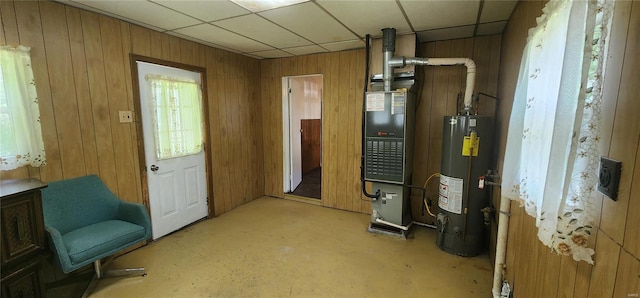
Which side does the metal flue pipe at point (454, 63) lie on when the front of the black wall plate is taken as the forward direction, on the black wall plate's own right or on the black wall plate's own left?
on the black wall plate's own right

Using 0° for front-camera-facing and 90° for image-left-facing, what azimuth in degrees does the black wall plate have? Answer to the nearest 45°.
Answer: approximately 45°

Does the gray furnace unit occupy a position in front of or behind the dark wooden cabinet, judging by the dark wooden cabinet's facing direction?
in front

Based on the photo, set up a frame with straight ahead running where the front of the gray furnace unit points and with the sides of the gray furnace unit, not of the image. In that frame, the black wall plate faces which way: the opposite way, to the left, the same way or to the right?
to the right

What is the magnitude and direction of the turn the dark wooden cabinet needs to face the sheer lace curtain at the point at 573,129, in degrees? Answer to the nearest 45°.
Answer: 0° — it already faces it

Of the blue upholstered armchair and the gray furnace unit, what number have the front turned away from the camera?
0

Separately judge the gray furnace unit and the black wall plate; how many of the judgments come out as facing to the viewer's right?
0

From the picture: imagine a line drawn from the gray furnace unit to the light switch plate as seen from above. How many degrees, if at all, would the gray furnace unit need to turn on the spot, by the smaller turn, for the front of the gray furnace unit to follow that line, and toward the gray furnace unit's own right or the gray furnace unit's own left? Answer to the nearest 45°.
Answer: approximately 90° to the gray furnace unit's own right

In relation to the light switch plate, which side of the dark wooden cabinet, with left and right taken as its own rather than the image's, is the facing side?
left
